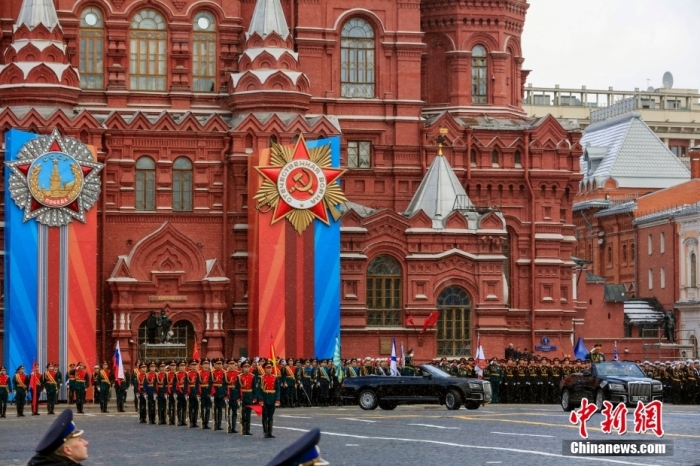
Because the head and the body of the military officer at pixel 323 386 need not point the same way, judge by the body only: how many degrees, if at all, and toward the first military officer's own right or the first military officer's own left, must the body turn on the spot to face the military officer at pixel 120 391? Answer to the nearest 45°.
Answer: approximately 90° to the first military officer's own right

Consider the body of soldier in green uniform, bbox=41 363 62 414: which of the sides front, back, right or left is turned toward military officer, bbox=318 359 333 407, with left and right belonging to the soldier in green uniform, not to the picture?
left

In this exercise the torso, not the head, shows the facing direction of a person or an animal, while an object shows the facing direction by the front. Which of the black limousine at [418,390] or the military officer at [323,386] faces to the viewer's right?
the black limousine

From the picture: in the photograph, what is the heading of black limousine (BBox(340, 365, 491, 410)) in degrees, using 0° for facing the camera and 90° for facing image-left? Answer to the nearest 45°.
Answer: approximately 270°

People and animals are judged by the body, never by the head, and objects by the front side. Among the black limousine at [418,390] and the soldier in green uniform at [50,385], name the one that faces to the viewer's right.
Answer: the black limousine

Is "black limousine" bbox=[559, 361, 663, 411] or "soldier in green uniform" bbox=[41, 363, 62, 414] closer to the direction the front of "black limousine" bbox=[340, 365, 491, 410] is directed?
the black limousine

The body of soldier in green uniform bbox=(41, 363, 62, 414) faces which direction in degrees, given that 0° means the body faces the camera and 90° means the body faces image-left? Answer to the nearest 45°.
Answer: approximately 0°
